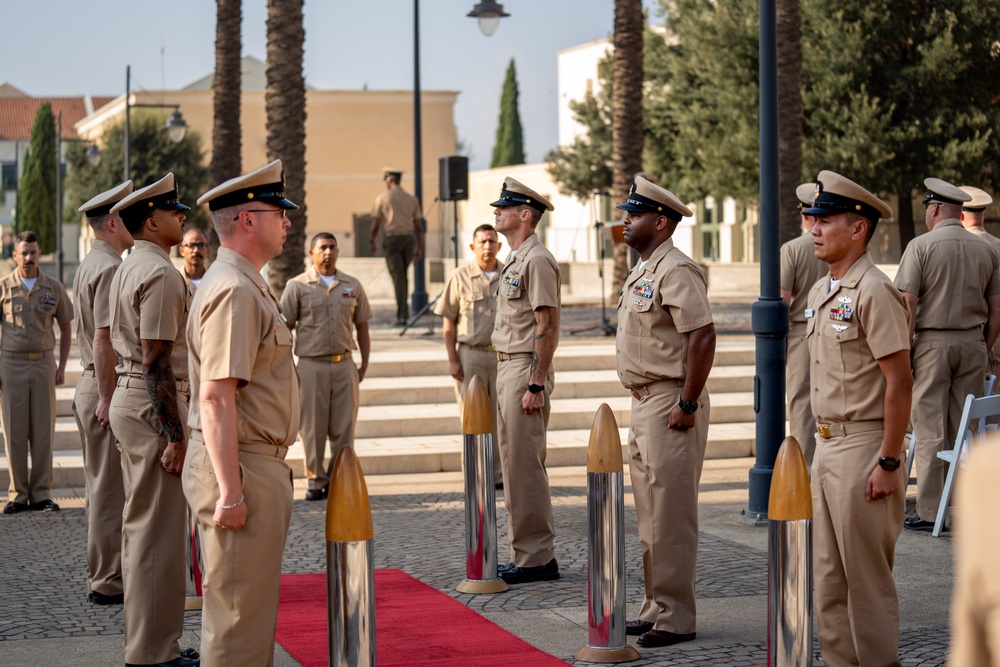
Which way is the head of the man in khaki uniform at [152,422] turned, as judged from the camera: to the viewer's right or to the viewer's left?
to the viewer's right

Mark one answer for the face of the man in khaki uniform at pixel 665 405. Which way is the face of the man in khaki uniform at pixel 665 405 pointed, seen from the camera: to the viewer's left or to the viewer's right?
to the viewer's left

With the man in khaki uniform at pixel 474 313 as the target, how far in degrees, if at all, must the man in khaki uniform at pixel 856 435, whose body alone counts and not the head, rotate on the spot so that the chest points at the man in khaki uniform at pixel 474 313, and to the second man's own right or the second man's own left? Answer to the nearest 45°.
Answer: approximately 90° to the second man's own right

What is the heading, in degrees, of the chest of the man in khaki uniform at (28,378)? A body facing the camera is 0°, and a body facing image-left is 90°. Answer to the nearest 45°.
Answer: approximately 0°

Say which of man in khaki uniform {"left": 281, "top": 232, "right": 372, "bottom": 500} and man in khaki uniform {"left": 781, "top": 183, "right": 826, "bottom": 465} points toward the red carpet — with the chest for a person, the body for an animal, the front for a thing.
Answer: man in khaki uniform {"left": 281, "top": 232, "right": 372, "bottom": 500}

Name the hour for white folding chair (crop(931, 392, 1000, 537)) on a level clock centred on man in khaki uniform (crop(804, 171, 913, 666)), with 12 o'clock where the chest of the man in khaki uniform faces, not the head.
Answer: The white folding chair is roughly at 5 o'clock from the man in khaki uniform.

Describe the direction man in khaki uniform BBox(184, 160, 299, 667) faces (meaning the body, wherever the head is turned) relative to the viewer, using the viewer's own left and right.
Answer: facing to the right of the viewer

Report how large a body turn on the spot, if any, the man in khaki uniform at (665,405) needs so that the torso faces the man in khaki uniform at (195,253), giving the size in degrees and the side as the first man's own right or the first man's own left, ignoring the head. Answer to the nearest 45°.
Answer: approximately 90° to the first man's own right

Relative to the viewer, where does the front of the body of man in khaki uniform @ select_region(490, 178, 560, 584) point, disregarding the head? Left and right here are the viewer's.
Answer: facing to the left of the viewer

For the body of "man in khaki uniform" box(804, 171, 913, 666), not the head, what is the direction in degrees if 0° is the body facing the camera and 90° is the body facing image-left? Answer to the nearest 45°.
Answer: approximately 45°
